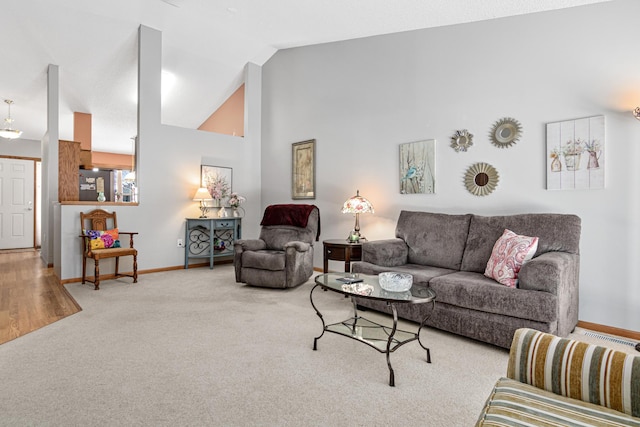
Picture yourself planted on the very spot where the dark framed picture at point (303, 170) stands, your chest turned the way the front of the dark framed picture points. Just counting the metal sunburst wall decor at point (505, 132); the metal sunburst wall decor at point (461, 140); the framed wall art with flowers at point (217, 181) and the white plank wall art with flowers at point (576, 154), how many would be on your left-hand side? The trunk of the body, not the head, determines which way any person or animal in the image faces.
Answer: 3

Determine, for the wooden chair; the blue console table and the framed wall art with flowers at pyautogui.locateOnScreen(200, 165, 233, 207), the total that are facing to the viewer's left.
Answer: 0

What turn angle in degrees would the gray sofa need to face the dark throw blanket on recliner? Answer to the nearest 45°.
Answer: approximately 90° to its right

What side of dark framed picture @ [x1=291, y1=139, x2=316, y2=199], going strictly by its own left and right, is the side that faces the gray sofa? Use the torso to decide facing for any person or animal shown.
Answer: left

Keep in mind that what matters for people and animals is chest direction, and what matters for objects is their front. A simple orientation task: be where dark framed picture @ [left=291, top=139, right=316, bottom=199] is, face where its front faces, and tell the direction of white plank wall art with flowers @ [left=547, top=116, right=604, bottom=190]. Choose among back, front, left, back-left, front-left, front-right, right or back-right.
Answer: left

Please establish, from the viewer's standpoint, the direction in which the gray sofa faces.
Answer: facing the viewer and to the left of the viewer

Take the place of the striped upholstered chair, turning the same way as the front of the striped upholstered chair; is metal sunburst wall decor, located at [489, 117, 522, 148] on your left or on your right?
on your right

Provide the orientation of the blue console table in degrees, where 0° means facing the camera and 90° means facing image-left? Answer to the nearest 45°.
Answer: approximately 315°

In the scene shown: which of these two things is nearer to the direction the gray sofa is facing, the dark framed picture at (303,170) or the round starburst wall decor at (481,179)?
the dark framed picture

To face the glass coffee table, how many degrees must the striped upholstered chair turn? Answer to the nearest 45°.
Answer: approximately 90° to its right

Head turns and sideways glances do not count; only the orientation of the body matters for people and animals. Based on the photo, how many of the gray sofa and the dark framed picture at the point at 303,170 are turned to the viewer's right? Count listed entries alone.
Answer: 0

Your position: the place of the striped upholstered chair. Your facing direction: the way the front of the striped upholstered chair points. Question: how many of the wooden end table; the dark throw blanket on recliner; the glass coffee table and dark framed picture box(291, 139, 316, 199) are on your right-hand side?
4

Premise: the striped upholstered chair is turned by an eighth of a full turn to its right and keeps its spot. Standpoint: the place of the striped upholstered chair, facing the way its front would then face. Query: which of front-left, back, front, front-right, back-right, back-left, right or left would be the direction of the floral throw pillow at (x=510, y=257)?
right

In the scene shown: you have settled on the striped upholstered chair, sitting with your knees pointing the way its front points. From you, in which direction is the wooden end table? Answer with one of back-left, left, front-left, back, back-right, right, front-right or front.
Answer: right
